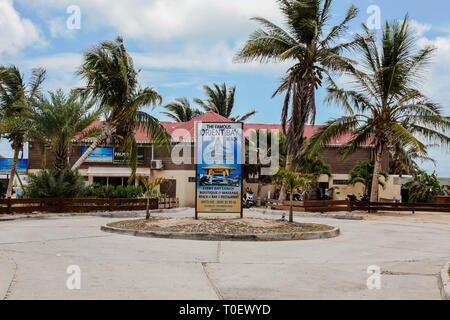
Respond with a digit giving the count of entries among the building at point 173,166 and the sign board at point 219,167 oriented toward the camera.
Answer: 2

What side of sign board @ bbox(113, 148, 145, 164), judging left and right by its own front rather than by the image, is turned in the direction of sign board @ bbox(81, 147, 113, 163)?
right

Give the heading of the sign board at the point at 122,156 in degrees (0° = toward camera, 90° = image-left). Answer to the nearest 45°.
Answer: approximately 0°

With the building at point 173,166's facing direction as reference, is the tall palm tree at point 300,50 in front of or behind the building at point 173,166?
in front

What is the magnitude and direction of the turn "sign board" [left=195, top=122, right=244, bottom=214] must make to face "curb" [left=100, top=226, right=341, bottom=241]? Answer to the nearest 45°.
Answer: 0° — it already faces it

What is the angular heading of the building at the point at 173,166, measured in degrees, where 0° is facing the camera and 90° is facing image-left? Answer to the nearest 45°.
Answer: approximately 0°

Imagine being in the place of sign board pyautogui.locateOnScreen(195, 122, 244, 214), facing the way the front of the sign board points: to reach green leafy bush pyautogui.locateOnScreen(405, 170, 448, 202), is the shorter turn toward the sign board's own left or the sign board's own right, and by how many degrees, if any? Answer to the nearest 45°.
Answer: approximately 135° to the sign board's own left

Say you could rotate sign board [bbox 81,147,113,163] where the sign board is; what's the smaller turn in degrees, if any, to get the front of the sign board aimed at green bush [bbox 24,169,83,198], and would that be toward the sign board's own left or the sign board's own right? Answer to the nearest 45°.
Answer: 0° — it already faces it

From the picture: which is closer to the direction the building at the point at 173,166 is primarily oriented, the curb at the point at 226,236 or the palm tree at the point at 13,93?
the curb

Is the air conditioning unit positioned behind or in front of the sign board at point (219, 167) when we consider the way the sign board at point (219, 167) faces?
behind
